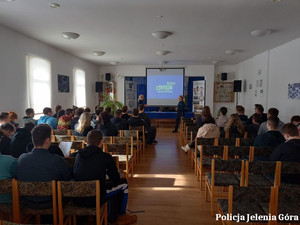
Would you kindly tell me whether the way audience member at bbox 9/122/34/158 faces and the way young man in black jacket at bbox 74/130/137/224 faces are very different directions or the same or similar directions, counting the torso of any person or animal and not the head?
same or similar directions

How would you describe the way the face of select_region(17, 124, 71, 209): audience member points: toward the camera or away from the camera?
away from the camera

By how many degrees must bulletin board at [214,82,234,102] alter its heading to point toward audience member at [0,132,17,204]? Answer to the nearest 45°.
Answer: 0° — it already faces them

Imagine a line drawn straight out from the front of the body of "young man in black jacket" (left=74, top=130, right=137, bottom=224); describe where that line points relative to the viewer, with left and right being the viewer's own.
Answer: facing away from the viewer and to the right of the viewer

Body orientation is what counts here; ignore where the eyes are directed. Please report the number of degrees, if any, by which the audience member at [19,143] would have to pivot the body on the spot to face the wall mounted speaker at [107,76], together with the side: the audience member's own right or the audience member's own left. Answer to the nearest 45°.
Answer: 0° — they already face it

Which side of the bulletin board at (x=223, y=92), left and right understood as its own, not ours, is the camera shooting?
front

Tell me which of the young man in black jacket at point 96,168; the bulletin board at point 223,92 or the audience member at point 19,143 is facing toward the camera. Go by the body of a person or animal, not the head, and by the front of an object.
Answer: the bulletin board

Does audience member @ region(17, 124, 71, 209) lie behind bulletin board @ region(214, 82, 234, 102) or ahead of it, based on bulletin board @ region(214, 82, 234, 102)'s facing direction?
ahead

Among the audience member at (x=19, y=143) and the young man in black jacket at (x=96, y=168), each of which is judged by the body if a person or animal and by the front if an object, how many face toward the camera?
0

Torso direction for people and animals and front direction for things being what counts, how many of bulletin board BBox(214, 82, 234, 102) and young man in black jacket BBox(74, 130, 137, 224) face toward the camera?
1

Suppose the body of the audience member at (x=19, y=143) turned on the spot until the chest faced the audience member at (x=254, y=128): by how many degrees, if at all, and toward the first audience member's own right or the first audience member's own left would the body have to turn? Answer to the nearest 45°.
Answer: approximately 45° to the first audience member's own right

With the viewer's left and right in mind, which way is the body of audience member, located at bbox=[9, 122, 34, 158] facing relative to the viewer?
facing away from the viewer and to the right of the viewer

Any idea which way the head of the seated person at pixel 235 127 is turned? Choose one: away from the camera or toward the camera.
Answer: away from the camera

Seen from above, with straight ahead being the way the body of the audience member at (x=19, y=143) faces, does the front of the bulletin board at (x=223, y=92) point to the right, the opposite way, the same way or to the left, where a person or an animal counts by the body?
the opposite way

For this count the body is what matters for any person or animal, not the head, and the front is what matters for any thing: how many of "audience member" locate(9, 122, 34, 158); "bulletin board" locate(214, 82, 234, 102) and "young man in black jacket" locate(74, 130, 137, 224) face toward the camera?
1

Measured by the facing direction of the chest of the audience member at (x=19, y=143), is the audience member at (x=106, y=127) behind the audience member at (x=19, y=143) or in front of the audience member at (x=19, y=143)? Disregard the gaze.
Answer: in front

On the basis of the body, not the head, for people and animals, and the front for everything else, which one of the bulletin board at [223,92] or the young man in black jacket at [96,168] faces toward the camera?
the bulletin board

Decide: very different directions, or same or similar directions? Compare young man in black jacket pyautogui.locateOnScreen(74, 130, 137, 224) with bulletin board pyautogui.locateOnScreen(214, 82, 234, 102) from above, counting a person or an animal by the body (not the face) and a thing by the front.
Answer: very different directions
